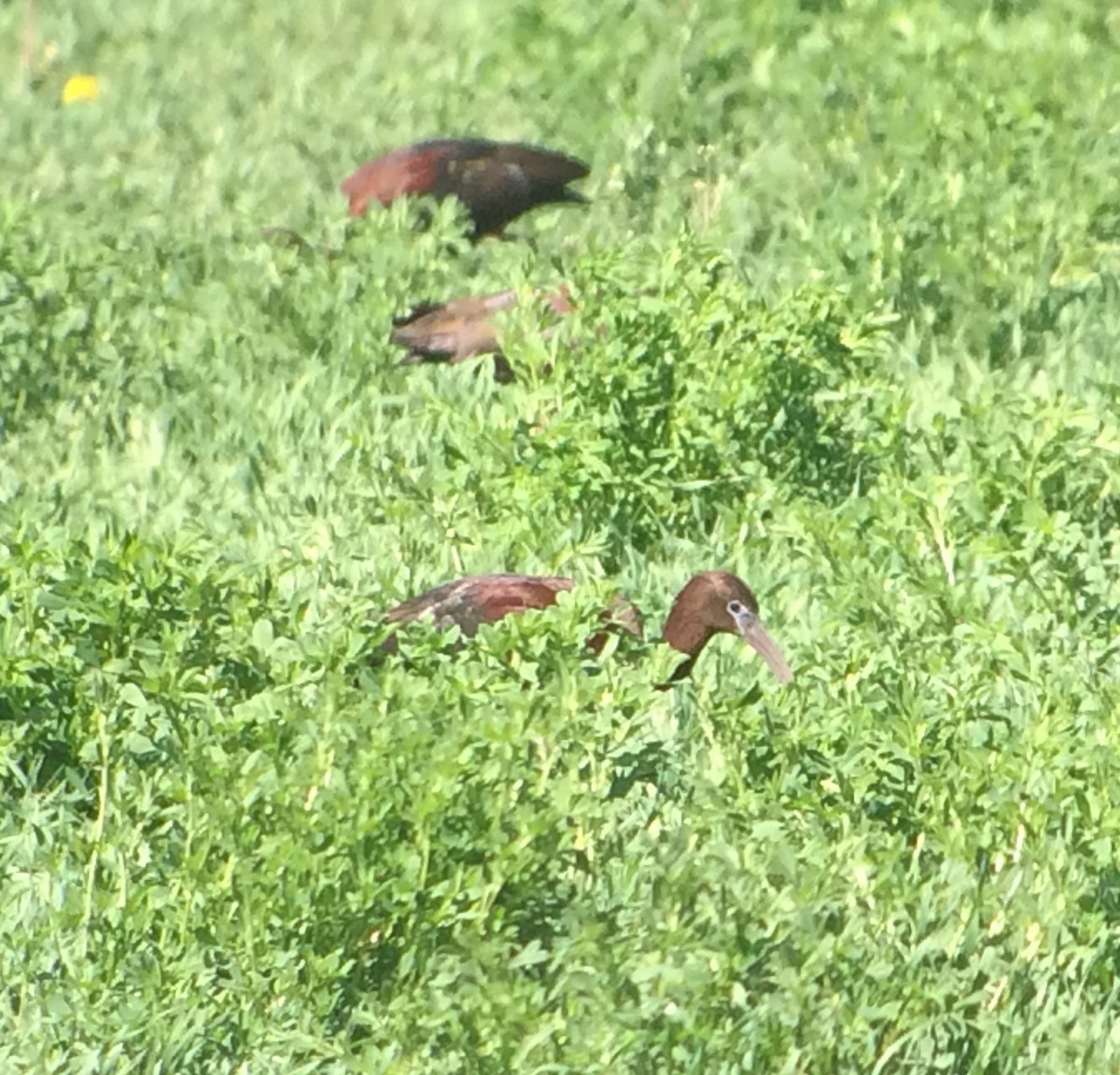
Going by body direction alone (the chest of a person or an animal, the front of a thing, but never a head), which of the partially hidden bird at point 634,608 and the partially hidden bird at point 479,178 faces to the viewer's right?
the partially hidden bird at point 634,608

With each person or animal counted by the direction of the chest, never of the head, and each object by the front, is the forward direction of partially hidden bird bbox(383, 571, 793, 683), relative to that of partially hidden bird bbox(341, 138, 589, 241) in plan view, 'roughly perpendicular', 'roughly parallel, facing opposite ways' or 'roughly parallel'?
roughly parallel, facing opposite ways

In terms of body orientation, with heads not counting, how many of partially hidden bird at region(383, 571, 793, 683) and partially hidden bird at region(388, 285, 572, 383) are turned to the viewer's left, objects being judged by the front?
0

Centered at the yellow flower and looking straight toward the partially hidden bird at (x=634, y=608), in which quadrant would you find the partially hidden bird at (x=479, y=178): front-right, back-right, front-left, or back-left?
front-left

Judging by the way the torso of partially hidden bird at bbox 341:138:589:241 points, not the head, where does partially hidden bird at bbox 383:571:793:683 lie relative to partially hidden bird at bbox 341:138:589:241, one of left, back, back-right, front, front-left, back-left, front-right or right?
left

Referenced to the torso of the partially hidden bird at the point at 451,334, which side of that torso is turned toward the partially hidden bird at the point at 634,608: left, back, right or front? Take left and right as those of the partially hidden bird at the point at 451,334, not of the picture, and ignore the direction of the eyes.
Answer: right

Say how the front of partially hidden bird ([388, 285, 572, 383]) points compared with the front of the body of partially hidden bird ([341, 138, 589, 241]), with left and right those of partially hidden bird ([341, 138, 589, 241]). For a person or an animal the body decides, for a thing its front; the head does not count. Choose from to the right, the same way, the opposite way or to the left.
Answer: the opposite way

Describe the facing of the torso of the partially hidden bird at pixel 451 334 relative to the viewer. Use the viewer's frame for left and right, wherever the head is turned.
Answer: facing to the right of the viewer

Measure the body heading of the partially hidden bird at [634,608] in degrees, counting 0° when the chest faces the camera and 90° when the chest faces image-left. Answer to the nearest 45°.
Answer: approximately 270°

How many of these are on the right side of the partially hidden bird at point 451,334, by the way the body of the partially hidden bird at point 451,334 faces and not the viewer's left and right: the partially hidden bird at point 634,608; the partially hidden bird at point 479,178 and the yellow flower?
1

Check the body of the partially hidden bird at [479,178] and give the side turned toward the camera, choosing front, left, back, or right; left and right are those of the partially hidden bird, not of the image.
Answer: left
